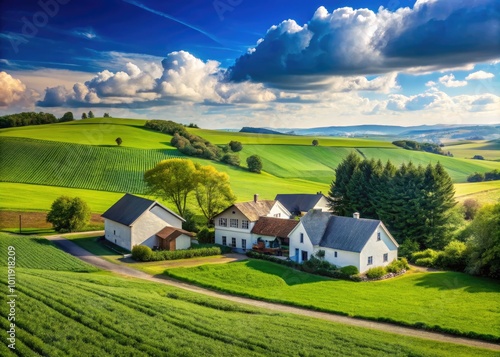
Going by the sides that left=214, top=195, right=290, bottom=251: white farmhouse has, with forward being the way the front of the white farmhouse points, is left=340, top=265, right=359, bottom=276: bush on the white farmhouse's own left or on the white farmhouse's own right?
on the white farmhouse's own left

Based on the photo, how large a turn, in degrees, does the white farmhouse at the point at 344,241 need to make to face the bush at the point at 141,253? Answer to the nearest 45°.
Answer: approximately 45° to its right

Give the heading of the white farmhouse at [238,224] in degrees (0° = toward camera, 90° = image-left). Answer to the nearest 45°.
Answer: approximately 45°

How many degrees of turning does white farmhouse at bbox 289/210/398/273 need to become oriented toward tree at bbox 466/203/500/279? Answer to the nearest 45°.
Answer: approximately 135° to its left

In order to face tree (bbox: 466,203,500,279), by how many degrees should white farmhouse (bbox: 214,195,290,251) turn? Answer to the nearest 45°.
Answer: approximately 90° to its left

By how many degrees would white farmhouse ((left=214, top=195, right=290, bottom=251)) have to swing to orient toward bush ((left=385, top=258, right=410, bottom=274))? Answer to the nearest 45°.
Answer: approximately 90° to its left
